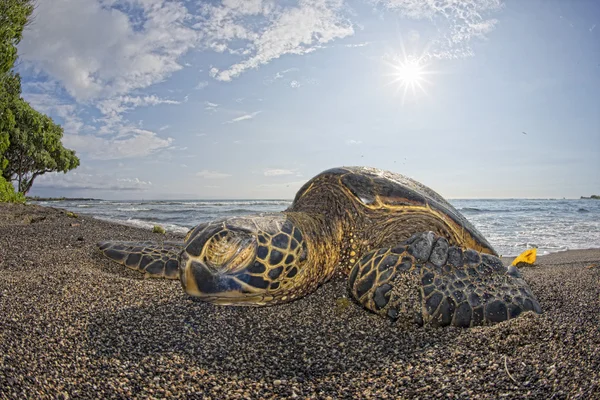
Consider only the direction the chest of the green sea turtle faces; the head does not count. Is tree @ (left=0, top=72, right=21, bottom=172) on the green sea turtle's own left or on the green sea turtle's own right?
on the green sea turtle's own right

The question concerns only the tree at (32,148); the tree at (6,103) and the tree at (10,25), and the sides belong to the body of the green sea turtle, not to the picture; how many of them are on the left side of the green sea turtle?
0

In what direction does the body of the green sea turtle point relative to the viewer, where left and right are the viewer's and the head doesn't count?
facing the viewer and to the left of the viewer

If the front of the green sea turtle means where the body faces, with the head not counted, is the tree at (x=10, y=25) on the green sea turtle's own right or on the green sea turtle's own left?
on the green sea turtle's own right

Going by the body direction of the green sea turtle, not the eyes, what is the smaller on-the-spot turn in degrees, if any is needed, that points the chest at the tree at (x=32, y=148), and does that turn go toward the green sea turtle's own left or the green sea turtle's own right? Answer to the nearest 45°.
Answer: approximately 90° to the green sea turtle's own right
